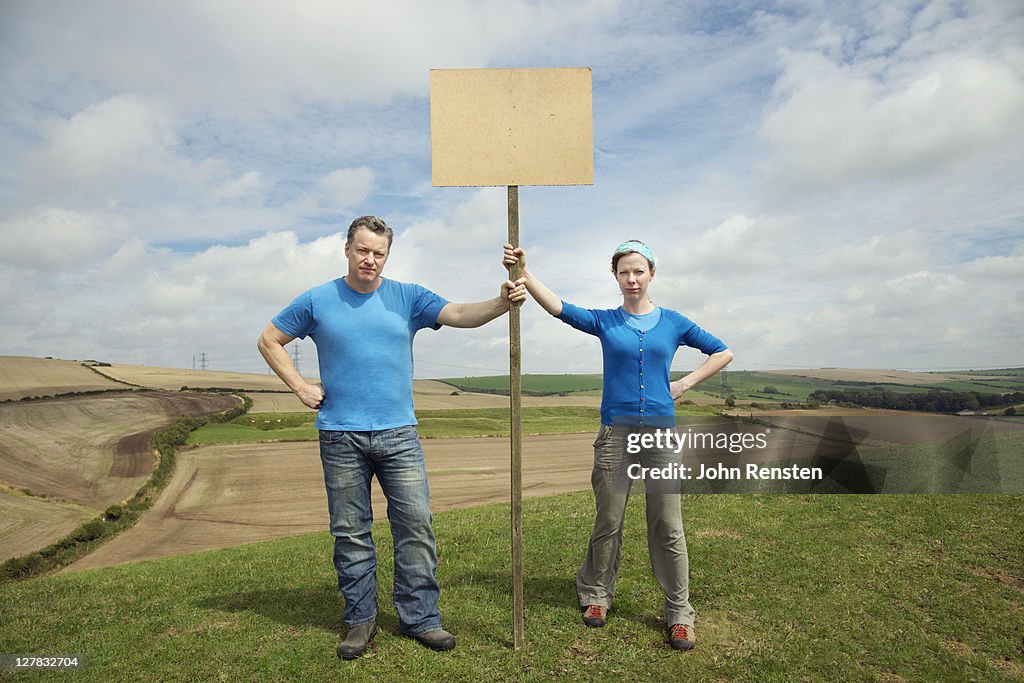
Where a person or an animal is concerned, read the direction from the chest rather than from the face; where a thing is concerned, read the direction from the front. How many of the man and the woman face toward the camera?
2

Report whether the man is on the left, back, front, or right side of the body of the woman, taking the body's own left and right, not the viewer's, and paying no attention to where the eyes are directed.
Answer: right

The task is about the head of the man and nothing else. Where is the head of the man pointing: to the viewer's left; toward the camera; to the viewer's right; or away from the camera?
toward the camera

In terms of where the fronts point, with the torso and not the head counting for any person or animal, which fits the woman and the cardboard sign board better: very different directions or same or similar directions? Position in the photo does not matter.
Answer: same or similar directions

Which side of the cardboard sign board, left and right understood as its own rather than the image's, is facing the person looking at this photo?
front

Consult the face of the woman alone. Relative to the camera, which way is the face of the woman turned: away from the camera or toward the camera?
toward the camera

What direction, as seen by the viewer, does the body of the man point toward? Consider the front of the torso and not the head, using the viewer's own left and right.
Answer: facing the viewer

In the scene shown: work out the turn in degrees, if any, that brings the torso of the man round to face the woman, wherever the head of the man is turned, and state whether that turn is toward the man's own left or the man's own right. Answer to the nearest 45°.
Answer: approximately 90° to the man's own left

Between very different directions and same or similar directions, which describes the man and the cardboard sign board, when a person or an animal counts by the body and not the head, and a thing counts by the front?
same or similar directions

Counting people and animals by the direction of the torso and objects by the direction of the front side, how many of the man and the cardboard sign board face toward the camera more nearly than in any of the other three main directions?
2

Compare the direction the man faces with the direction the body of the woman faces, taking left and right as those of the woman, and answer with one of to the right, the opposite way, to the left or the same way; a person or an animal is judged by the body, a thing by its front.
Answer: the same way

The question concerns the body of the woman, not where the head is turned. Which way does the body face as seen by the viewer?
toward the camera
